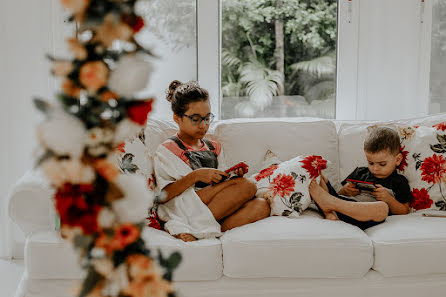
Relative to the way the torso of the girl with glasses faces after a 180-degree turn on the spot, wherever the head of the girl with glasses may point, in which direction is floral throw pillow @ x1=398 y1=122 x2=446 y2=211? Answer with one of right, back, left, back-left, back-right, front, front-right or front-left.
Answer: back-right

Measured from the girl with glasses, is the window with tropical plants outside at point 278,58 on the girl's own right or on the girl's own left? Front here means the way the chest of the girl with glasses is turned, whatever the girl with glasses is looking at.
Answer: on the girl's own left

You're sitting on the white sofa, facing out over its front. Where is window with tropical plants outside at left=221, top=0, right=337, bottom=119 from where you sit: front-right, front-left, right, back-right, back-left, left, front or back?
back

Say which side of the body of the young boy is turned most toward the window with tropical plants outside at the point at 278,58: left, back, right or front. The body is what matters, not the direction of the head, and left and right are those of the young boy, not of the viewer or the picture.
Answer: right

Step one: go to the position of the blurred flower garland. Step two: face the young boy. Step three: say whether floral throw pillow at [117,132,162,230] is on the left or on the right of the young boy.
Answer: left

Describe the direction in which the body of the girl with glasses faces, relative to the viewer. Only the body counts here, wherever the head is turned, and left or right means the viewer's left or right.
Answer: facing the viewer and to the right of the viewer

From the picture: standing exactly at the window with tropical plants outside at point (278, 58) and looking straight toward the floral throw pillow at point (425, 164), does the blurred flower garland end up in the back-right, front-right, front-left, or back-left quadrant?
front-right

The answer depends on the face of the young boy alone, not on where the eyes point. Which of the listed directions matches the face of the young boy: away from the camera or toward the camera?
toward the camera

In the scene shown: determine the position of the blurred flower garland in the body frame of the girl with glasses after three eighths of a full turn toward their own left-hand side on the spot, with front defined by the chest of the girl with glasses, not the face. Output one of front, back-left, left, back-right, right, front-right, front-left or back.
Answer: back

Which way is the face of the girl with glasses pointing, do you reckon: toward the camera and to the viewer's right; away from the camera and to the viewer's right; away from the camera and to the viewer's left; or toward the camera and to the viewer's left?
toward the camera and to the viewer's right

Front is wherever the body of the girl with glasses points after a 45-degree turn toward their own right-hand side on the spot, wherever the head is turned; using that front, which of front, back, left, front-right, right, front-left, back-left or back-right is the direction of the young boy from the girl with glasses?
left

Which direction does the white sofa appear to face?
toward the camera

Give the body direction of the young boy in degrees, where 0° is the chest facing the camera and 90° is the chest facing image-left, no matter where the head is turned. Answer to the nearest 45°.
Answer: approximately 45°

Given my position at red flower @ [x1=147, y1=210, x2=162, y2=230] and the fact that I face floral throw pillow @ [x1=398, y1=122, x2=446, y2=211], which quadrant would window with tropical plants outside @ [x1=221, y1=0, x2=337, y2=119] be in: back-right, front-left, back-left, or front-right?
front-left
